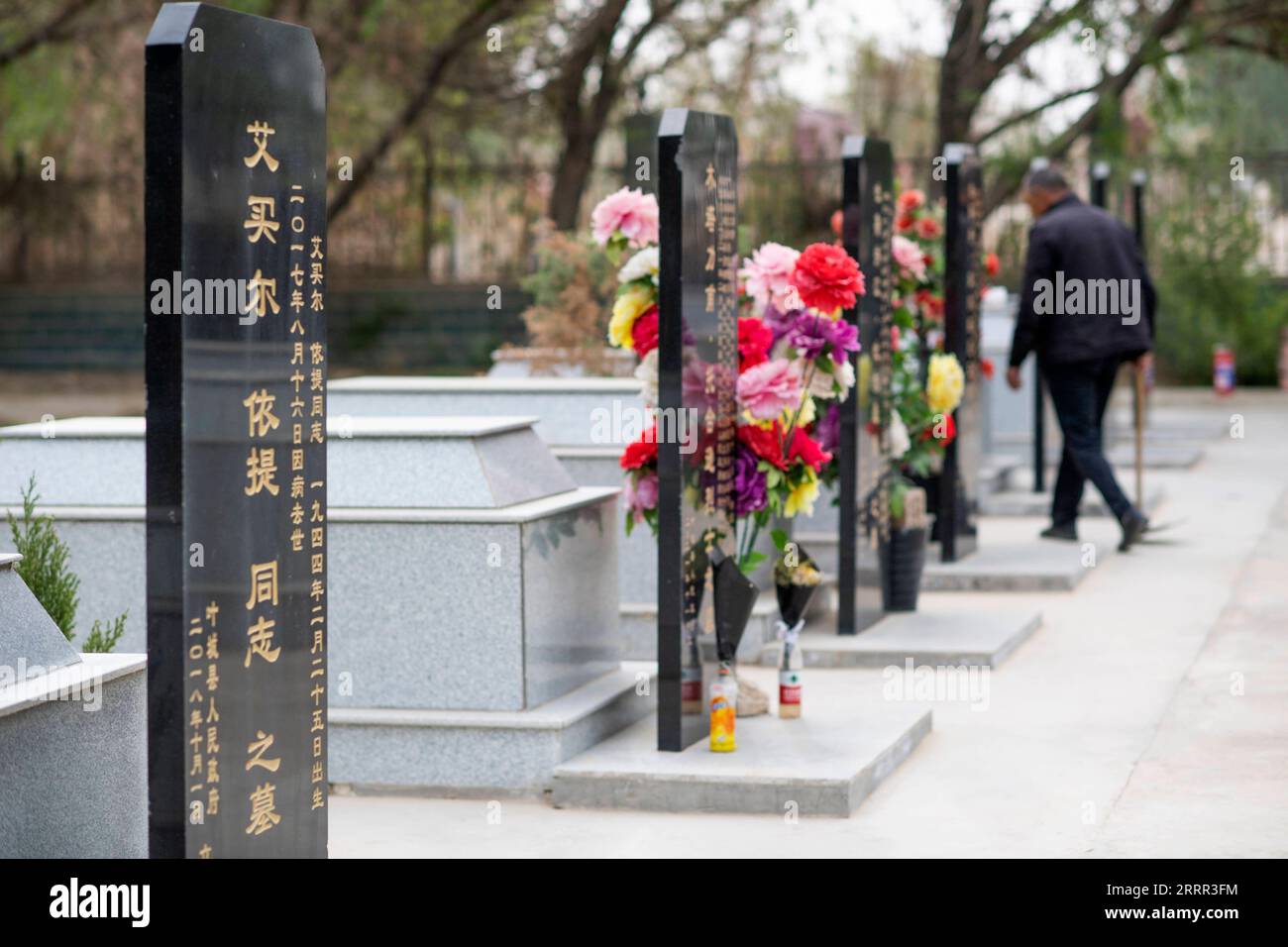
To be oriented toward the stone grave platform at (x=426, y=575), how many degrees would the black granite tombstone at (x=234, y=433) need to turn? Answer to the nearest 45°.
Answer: approximately 135° to its left

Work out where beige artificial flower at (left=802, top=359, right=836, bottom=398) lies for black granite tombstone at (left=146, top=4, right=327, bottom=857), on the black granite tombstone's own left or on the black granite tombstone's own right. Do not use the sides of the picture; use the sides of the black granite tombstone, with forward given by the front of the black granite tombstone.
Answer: on the black granite tombstone's own left

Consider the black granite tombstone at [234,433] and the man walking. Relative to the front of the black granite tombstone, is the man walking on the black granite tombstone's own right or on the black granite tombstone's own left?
on the black granite tombstone's own left

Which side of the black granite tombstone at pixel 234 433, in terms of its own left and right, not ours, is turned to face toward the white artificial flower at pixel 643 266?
left

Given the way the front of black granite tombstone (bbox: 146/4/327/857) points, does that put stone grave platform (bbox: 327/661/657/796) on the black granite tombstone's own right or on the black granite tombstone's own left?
on the black granite tombstone's own left

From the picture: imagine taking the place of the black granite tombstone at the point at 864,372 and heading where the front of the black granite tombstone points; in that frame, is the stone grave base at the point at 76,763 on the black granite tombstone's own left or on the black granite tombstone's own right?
on the black granite tombstone's own right

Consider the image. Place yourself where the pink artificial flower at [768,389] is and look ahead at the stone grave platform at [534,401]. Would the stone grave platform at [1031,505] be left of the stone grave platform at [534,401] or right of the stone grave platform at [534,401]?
right

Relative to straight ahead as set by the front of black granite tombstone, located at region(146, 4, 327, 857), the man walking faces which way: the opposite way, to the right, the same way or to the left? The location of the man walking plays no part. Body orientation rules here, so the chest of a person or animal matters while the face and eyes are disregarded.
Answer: the opposite way

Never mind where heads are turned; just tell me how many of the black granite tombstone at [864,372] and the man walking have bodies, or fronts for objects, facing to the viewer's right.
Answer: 1

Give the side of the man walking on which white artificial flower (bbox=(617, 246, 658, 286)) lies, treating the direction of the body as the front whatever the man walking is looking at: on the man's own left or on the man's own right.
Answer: on the man's own left

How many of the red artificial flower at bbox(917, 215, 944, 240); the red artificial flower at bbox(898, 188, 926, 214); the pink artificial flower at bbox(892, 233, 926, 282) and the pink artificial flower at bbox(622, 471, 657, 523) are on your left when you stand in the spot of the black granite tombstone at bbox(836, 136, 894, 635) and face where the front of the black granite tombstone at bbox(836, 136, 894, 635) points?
3
